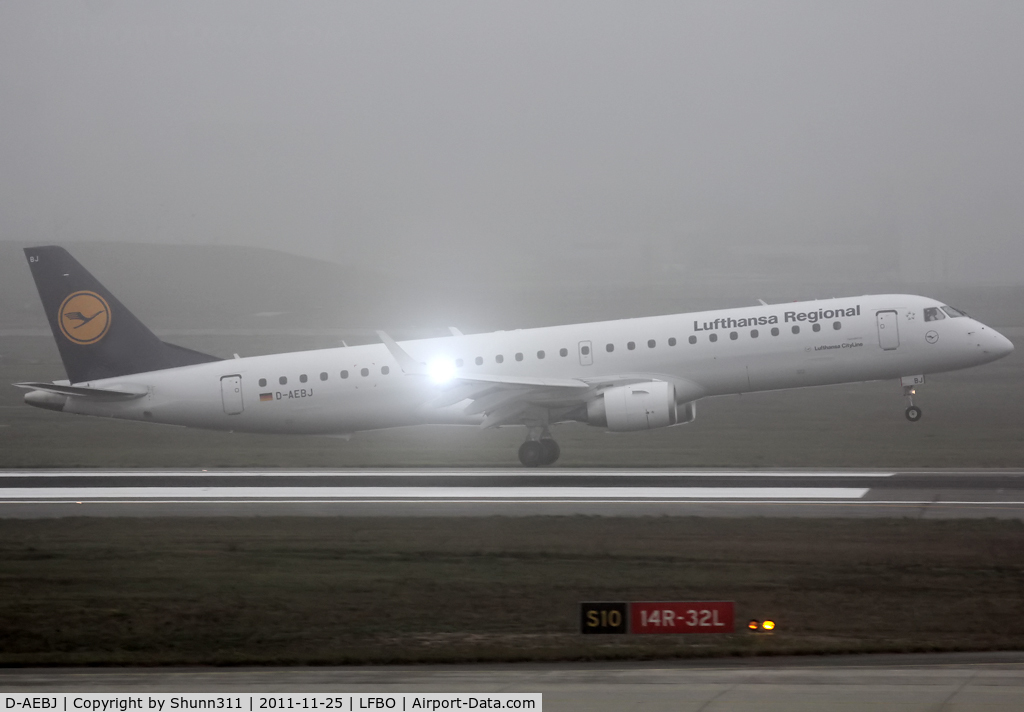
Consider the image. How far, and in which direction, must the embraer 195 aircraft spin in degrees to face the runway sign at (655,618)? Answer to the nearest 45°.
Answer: approximately 90° to its right

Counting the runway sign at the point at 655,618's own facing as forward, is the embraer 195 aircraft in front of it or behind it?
behind

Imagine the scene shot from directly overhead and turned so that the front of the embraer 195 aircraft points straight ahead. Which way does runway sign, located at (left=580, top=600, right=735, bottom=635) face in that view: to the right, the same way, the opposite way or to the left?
to the right

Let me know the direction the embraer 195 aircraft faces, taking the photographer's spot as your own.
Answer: facing to the right of the viewer

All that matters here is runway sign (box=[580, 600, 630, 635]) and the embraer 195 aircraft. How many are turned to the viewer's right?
1

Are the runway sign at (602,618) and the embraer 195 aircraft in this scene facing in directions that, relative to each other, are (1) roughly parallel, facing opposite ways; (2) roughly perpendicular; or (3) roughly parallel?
roughly perpendicular

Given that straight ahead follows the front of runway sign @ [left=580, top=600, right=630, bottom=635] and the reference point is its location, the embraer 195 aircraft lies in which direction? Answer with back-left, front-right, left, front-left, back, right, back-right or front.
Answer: back

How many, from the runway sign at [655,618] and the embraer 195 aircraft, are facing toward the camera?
1

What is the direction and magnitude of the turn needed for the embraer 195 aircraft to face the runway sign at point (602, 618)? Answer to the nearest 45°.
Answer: approximately 90° to its right

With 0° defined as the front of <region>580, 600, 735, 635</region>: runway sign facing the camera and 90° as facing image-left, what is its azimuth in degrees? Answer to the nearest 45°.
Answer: approximately 0°
